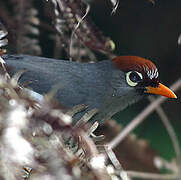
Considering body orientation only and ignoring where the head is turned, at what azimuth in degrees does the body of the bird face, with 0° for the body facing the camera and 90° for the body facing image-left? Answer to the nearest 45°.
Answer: approximately 270°
